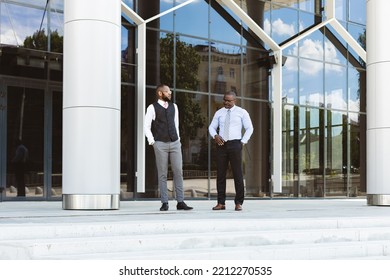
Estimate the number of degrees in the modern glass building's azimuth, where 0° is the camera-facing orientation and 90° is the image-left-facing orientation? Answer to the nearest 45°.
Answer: approximately 0°

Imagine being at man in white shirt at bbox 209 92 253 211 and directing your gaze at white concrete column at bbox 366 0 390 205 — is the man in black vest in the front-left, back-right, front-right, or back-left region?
back-left

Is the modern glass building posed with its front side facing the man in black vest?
yes

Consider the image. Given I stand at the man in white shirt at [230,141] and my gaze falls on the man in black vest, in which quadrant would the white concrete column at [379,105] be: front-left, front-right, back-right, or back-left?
back-right

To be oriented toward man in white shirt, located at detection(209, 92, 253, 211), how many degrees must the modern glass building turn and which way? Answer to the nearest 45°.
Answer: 0° — it already faces them
